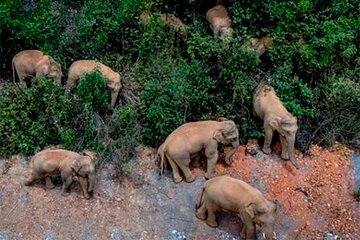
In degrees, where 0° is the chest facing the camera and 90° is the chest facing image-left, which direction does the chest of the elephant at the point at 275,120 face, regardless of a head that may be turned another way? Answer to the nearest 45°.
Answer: approximately 315°

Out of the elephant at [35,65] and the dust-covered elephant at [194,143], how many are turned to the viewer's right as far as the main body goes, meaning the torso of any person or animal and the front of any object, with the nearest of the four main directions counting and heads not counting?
2

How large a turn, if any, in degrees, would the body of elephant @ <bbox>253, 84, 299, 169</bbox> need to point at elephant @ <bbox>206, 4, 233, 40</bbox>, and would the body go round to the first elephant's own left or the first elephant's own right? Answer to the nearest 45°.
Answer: approximately 180°

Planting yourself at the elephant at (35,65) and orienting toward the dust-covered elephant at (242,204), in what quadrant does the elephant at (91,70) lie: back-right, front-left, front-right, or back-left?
front-left

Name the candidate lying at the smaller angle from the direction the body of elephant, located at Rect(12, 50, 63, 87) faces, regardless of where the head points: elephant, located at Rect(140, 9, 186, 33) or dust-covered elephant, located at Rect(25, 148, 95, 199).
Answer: the elephant

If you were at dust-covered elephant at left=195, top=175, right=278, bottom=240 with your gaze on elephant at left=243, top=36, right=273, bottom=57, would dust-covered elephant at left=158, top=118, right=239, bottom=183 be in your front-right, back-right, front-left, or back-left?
front-left

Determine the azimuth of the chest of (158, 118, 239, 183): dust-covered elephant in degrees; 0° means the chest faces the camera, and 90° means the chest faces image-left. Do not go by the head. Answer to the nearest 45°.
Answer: approximately 270°

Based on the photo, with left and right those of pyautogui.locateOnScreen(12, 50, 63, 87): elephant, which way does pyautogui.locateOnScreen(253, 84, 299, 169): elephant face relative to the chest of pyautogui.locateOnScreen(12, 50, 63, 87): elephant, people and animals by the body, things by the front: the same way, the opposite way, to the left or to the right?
to the right

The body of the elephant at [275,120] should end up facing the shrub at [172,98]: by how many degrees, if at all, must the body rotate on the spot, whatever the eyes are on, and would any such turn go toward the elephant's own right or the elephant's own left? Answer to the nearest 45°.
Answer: approximately 135° to the elephant's own right

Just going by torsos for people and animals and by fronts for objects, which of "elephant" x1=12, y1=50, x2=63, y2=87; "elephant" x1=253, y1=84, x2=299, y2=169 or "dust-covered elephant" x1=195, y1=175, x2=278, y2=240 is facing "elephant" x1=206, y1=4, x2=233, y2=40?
"elephant" x1=12, y1=50, x2=63, y2=87

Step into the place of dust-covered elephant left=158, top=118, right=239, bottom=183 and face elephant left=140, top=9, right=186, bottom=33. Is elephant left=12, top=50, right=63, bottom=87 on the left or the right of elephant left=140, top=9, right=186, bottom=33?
left

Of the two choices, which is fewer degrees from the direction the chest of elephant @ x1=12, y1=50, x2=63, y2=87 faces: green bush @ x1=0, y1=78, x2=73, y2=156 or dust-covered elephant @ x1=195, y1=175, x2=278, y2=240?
the dust-covered elephant

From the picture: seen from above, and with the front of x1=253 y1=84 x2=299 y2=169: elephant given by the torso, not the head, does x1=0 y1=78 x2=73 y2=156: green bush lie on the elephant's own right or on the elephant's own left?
on the elephant's own right

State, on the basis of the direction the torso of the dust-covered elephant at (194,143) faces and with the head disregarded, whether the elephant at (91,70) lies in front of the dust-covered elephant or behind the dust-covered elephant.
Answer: behind

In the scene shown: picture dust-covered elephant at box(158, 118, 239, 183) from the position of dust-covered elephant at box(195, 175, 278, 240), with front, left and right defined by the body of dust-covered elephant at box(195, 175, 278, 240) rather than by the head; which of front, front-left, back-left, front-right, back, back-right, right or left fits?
back

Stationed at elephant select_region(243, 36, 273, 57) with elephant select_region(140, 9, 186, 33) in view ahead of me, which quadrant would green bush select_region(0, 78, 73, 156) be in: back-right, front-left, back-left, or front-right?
front-left

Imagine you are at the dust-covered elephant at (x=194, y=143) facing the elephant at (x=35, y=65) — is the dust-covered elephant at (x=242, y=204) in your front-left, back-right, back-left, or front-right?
back-left

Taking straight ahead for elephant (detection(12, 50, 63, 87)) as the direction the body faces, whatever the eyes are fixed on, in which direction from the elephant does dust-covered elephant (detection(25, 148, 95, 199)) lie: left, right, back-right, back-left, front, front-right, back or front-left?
right
